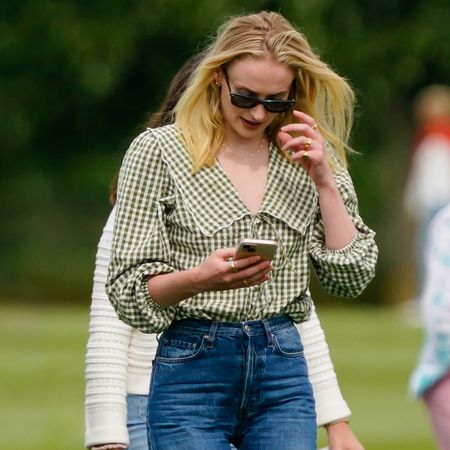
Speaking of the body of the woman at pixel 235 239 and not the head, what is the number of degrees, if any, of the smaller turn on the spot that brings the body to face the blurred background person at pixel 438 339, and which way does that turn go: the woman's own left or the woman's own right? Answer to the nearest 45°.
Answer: approximately 135° to the woman's own left

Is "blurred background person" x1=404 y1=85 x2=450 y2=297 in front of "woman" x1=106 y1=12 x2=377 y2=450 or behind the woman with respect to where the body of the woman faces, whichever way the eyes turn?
behind

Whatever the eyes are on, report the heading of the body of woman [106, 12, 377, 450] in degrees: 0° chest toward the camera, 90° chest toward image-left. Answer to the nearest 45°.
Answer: approximately 0°
